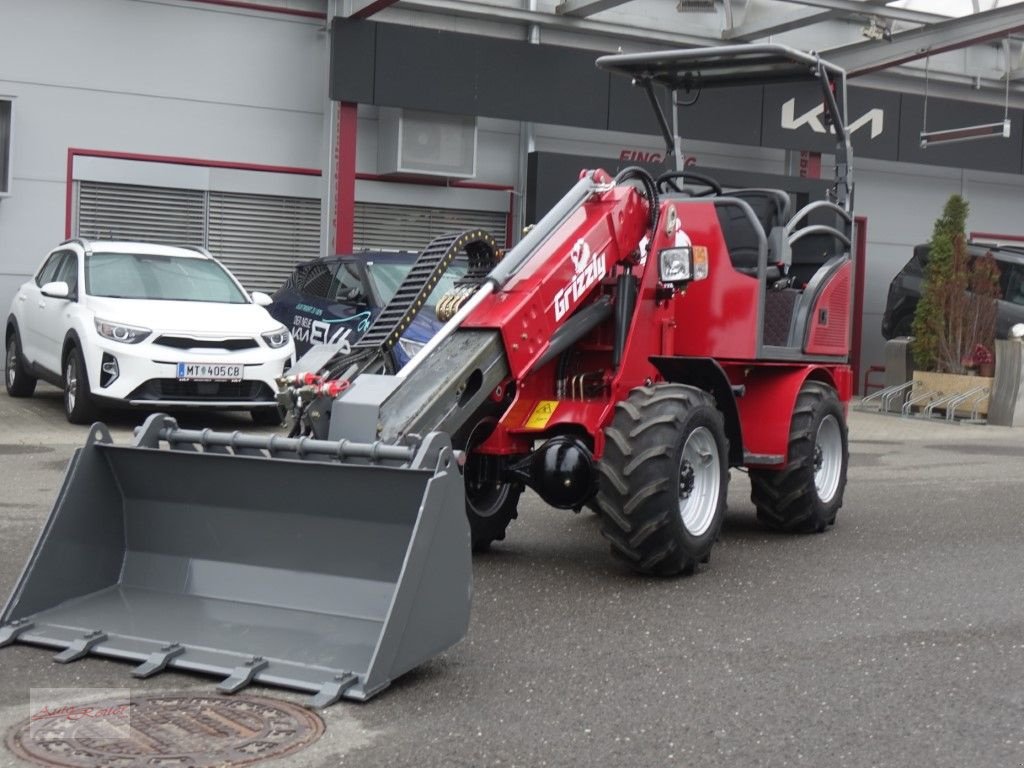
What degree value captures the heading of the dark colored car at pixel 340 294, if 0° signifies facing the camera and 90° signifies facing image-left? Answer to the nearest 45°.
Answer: approximately 315°

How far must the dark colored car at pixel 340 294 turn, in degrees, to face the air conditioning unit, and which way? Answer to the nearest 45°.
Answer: approximately 135° to its left

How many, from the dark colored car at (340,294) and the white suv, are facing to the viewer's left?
0

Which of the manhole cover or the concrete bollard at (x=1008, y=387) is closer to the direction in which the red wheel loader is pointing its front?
the manhole cover

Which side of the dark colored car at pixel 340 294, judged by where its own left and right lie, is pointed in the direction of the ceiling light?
left

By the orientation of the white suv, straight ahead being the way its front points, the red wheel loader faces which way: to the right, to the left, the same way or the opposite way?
to the right

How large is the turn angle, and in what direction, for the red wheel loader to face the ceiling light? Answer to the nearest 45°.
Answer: approximately 180°

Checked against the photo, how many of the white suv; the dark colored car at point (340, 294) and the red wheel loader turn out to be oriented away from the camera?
0

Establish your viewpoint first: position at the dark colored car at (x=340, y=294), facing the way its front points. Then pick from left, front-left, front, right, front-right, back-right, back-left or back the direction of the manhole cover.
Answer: front-right

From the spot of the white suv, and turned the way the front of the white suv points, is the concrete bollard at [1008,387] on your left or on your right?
on your left

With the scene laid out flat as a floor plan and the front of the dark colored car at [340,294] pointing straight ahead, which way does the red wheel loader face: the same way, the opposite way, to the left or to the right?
to the right

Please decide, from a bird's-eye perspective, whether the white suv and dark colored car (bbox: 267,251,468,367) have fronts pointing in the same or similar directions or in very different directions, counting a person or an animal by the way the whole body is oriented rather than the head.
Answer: same or similar directions

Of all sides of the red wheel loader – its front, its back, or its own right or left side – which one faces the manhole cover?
front

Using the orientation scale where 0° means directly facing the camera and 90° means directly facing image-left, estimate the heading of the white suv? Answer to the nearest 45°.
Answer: approximately 315°

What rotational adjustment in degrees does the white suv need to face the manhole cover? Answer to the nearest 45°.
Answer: approximately 45° to its right
